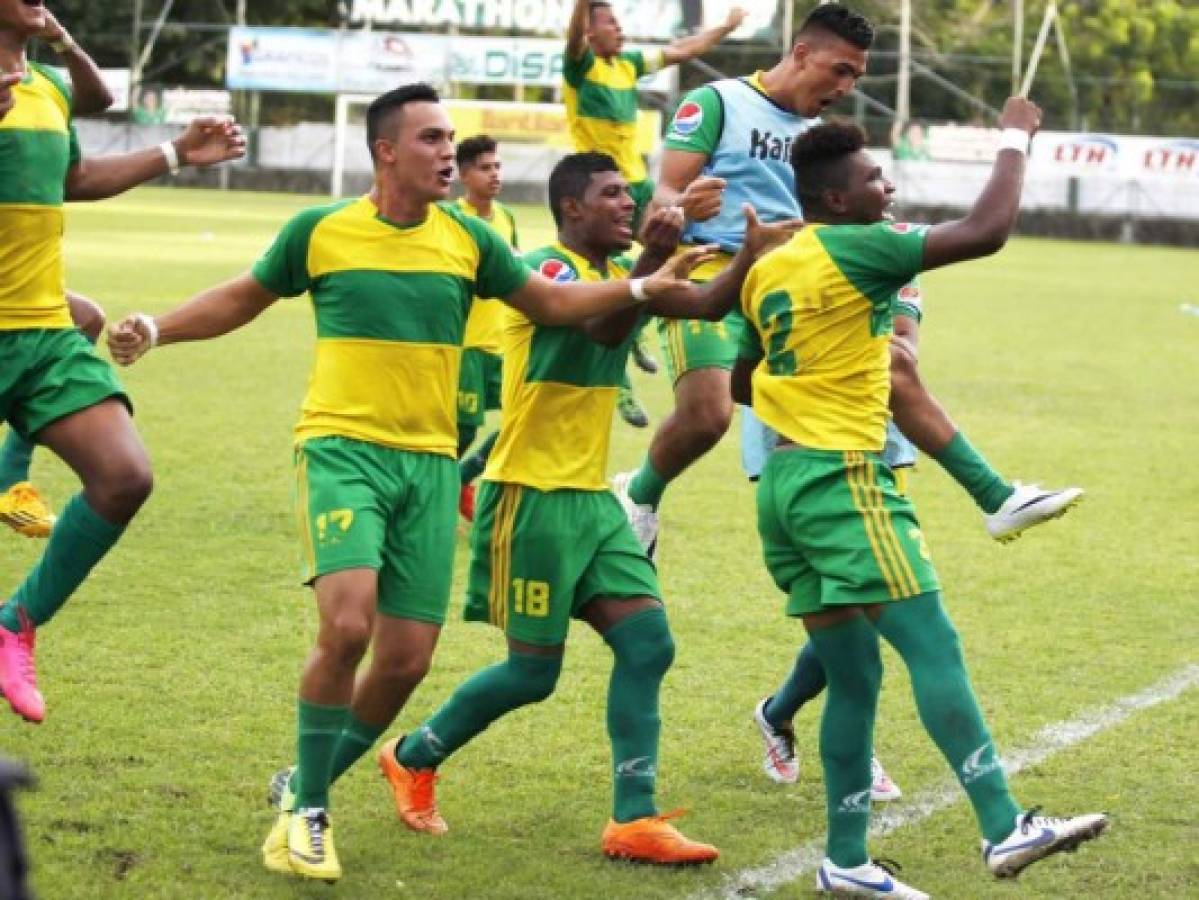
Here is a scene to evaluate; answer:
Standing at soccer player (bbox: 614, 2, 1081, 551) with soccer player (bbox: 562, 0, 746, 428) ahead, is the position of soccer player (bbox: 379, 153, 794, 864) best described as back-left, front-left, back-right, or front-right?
back-left

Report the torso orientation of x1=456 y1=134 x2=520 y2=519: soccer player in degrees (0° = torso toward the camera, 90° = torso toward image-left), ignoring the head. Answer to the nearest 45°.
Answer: approximately 315°

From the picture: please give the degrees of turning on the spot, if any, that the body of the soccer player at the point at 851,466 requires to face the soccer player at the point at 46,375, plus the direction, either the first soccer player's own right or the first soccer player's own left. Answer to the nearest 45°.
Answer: approximately 135° to the first soccer player's own left

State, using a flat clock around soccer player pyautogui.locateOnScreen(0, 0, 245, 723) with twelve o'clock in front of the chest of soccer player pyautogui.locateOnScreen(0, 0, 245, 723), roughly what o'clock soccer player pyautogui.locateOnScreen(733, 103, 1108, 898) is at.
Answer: soccer player pyautogui.locateOnScreen(733, 103, 1108, 898) is roughly at 12 o'clock from soccer player pyautogui.locateOnScreen(0, 0, 245, 723).

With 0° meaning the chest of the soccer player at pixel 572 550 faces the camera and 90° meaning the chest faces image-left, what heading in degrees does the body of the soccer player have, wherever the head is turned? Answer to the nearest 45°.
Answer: approximately 315°

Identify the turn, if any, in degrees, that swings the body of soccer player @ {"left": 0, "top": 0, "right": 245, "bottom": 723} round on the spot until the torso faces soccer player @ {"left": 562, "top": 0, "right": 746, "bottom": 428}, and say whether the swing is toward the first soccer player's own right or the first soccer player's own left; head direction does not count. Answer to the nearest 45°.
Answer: approximately 90° to the first soccer player's own left

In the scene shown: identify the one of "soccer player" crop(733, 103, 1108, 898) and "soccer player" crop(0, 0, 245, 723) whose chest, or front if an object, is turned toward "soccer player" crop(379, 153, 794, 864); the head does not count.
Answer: "soccer player" crop(0, 0, 245, 723)

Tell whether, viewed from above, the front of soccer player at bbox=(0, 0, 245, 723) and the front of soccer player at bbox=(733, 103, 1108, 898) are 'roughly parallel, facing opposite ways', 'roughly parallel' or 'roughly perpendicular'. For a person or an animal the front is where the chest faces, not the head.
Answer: roughly perpendicular

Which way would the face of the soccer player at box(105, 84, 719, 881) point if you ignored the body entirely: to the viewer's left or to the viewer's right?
to the viewer's right

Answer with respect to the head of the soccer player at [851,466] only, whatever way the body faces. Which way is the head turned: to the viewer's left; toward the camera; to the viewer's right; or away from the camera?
to the viewer's right

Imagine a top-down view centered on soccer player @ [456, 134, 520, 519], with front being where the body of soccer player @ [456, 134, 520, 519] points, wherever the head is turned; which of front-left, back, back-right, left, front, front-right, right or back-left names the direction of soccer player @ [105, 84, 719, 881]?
front-right

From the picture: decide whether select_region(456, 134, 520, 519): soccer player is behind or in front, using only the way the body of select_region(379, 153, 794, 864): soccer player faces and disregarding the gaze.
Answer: behind

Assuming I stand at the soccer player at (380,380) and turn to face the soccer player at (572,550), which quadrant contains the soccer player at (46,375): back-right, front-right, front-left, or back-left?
back-left

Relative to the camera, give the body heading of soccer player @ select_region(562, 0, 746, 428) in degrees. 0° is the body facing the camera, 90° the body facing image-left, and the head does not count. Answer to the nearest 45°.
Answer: approximately 315°

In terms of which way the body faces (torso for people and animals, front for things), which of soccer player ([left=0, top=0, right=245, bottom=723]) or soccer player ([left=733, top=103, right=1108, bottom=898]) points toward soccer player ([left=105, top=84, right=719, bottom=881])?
soccer player ([left=0, top=0, right=245, bottom=723])
